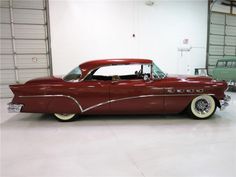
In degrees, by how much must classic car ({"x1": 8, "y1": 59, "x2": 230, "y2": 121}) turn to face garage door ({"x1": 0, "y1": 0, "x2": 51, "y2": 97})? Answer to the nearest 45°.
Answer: approximately 135° to its left

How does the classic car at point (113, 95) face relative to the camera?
to the viewer's right

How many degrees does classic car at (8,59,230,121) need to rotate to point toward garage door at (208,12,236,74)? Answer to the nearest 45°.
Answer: approximately 45° to its left
